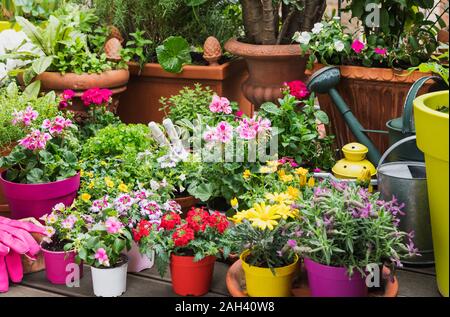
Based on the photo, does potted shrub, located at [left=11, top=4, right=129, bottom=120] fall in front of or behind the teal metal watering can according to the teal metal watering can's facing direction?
in front

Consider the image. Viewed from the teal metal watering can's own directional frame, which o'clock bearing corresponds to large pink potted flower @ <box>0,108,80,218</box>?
The large pink potted flower is roughly at 11 o'clock from the teal metal watering can.

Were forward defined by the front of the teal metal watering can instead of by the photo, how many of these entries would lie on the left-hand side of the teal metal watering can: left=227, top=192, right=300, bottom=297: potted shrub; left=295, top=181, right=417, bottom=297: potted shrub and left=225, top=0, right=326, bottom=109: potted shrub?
2

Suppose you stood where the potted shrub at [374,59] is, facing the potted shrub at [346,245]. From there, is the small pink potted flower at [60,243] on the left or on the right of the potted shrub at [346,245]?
right

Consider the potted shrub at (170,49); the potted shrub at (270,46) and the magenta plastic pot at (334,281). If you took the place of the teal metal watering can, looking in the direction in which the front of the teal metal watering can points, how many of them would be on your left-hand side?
1

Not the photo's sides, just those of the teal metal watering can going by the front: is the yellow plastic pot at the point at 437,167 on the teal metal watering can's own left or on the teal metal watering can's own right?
on the teal metal watering can's own left

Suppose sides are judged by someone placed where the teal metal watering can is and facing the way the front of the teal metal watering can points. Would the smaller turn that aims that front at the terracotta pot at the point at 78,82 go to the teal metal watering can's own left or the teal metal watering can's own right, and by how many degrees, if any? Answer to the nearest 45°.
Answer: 0° — it already faces it

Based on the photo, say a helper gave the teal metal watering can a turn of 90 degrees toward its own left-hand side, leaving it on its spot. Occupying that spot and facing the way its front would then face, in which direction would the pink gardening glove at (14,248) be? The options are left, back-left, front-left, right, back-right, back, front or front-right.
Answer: front-right

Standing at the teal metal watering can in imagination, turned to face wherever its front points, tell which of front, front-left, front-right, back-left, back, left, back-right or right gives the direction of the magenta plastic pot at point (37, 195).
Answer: front-left

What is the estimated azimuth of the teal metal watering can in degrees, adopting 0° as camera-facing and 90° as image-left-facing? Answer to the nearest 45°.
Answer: approximately 90°

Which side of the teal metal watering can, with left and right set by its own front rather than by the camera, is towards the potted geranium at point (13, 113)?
front

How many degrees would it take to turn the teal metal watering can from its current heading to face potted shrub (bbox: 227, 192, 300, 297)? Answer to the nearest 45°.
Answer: approximately 90° to its left

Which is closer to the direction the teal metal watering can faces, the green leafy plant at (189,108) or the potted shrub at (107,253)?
the green leafy plant

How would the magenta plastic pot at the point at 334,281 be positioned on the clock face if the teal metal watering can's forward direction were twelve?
The magenta plastic pot is roughly at 9 o'clock from the teal metal watering can.

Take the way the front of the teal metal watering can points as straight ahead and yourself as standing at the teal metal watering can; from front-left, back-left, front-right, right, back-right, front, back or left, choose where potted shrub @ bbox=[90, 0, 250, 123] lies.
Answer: front-right

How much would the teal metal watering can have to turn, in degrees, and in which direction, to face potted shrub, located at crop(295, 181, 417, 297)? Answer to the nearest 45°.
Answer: approximately 90° to its left
